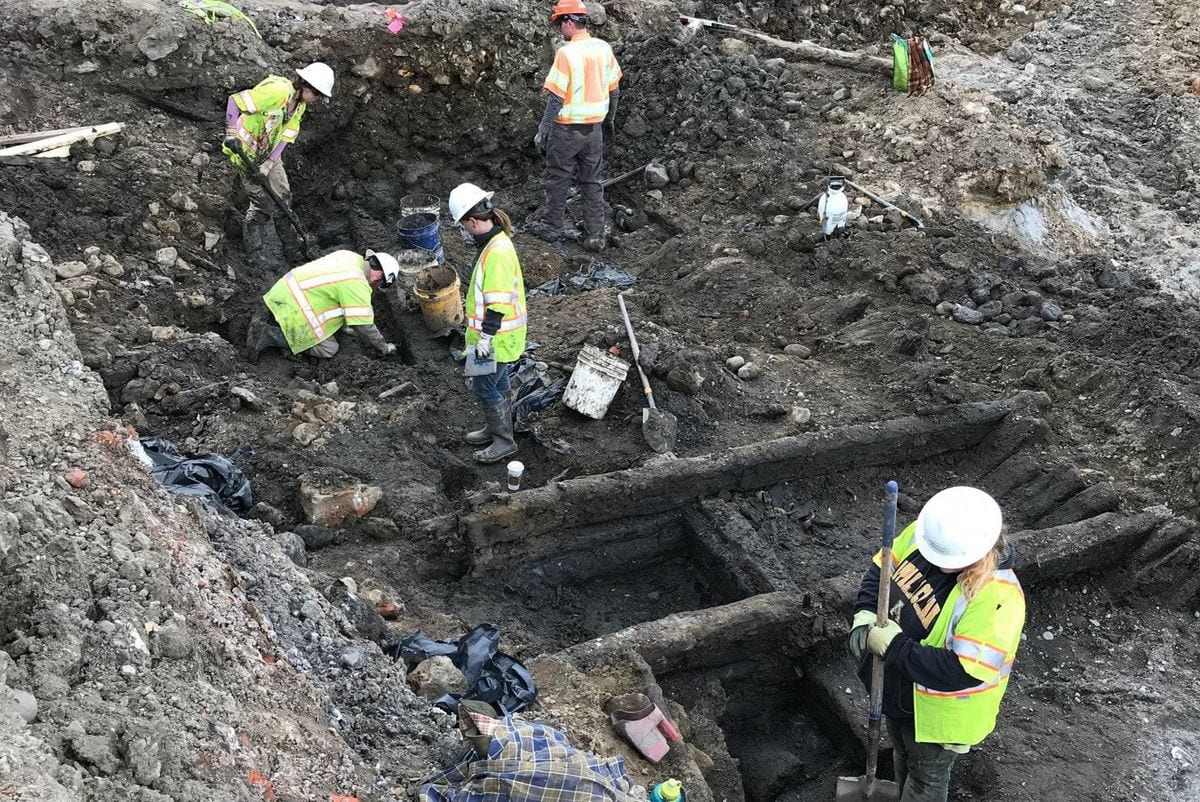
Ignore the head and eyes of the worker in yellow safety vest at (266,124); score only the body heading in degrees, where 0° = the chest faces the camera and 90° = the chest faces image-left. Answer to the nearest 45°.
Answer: approximately 315°

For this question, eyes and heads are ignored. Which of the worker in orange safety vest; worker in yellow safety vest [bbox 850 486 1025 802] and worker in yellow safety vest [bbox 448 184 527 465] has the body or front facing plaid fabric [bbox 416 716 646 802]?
worker in yellow safety vest [bbox 850 486 1025 802]

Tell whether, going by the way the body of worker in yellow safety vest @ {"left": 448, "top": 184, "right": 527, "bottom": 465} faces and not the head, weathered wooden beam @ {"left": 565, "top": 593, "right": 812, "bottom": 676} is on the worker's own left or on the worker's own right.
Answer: on the worker's own left

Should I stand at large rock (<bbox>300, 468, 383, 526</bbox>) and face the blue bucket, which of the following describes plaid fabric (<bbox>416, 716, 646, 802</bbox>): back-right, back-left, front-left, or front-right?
back-right

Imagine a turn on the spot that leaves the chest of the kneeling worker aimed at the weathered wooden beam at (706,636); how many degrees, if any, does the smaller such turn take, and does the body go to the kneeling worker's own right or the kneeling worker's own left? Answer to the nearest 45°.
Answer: approximately 45° to the kneeling worker's own right

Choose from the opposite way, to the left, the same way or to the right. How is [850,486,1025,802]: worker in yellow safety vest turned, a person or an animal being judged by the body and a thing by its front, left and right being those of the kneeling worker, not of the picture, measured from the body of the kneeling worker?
the opposite way

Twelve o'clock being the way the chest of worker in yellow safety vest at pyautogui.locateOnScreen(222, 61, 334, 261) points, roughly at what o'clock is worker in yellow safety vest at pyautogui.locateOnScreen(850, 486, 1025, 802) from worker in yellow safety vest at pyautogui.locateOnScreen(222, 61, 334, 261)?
worker in yellow safety vest at pyautogui.locateOnScreen(850, 486, 1025, 802) is roughly at 1 o'clock from worker in yellow safety vest at pyautogui.locateOnScreen(222, 61, 334, 261).

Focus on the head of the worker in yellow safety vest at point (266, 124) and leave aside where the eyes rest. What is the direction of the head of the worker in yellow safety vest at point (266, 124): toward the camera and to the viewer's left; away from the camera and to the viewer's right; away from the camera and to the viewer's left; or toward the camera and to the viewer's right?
toward the camera and to the viewer's right

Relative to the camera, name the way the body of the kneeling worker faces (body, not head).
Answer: to the viewer's right

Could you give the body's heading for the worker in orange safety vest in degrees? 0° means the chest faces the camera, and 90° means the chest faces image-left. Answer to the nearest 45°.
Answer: approximately 135°
